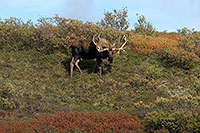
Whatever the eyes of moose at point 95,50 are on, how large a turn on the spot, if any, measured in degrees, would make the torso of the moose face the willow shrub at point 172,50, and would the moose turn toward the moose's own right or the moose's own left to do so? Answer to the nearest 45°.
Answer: approximately 45° to the moose's own left

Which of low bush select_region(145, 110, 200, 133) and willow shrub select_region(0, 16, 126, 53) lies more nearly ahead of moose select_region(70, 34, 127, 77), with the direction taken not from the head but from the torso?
the low bush

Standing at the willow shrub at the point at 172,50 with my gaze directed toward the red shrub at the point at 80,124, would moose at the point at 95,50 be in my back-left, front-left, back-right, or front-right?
front-right

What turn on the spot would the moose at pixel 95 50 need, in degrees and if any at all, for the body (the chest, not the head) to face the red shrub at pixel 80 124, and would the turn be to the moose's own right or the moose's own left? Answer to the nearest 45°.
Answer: approximately 90° to the moose's own right

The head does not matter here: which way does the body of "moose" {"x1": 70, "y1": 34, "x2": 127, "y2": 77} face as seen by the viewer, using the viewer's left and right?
facing to the right of the viewer

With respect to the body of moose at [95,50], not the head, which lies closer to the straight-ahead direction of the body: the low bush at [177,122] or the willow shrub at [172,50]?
the willow shrub

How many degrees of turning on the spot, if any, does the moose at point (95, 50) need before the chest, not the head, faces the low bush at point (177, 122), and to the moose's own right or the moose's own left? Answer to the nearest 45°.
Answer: approximately 90° to the moose's own right

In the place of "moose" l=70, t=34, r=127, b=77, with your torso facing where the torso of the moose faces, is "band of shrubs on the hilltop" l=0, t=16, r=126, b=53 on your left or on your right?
on your left

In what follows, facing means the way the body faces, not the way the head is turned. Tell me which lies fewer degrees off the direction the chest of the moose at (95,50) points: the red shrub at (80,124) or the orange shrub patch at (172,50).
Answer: the orange shrub patch

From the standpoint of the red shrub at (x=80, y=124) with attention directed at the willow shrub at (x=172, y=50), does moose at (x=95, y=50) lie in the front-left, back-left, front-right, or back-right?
front-left
